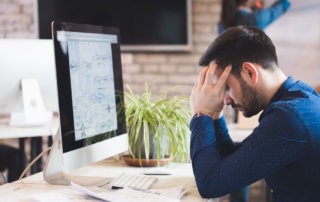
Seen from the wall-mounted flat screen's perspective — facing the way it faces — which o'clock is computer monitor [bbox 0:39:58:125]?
The computer monitor is roughly at 1 o'clock from the wall-mounted flat screen.

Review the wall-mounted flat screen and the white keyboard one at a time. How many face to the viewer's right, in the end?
1

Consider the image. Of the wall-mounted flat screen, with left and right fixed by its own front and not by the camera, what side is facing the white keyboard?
front

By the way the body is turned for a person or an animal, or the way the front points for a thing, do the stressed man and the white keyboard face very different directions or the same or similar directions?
very different directions

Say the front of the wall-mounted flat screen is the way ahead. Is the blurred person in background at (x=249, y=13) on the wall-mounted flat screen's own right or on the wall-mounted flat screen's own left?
on the wall-mounted flat screen's own left

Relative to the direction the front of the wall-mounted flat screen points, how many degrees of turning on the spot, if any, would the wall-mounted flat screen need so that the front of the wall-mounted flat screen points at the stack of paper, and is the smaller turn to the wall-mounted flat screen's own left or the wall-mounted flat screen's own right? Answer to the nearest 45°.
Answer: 0° — it already faces it

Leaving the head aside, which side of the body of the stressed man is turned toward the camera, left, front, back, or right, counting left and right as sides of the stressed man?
left

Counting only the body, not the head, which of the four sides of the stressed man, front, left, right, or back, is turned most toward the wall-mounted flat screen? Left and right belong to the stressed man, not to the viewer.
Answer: right

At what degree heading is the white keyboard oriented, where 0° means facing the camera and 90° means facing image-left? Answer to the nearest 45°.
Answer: approximately 270°

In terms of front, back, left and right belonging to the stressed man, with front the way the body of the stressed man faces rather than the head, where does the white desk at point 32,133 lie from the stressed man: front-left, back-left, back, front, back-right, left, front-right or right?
front-right

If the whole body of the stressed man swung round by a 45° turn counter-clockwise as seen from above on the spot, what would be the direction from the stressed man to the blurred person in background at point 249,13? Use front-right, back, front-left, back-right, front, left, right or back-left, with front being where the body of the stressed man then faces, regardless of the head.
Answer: back-right

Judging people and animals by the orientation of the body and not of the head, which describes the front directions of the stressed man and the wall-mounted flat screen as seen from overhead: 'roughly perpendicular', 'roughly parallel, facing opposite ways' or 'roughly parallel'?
roughly perpendicular

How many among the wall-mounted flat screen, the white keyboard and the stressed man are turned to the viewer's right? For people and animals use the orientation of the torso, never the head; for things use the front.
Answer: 1

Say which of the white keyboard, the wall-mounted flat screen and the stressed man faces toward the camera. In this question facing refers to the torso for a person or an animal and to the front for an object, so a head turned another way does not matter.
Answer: the wall-mounted flat screen
